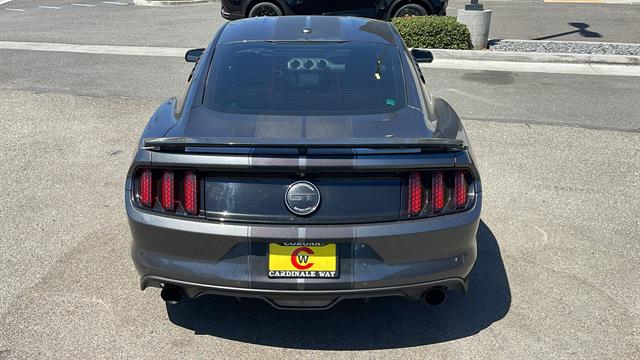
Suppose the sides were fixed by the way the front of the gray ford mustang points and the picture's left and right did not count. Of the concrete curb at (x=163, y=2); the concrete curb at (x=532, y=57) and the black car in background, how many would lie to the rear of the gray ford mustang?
0

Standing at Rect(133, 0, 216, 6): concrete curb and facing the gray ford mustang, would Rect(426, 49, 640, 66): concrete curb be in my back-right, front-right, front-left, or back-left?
front-left

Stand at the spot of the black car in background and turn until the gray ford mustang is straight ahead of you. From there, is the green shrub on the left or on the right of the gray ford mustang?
left

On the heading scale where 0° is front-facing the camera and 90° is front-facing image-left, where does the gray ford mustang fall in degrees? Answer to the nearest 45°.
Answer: approximately 180°

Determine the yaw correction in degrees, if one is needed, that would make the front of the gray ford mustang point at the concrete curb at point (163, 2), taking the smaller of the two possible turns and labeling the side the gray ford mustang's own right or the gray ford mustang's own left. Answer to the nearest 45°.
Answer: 0° — it already faces it

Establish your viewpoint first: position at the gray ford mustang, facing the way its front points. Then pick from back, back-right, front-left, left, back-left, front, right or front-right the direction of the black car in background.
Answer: front

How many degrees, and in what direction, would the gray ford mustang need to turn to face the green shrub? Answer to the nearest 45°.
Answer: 0° — it already faces it

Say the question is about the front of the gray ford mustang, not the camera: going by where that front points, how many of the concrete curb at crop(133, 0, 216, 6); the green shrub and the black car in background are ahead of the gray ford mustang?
3

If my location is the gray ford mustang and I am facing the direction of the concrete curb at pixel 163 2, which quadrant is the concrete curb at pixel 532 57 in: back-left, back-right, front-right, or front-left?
front-right

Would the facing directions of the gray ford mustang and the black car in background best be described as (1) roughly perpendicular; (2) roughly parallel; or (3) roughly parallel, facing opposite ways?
roughly perpendicular
